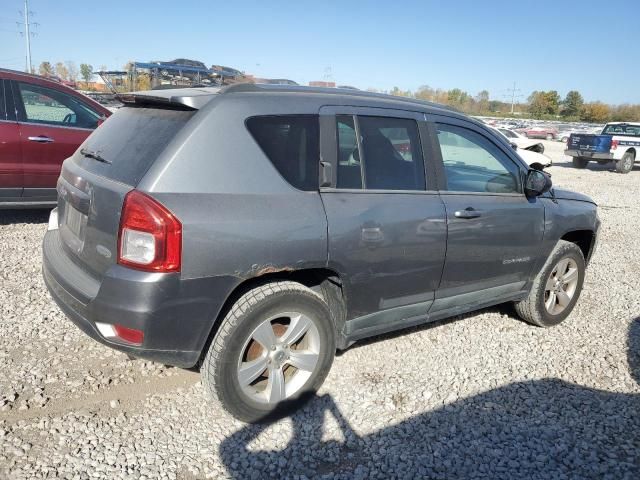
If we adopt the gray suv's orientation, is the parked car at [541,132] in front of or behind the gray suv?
in front

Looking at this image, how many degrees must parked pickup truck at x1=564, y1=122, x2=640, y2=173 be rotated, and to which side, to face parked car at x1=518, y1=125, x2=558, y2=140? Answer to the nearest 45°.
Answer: approximately 45° to its left

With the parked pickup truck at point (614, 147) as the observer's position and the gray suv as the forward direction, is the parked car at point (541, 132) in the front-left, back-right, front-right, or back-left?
back-right

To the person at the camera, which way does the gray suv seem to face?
facing away from the viewer and to the right of the viewer

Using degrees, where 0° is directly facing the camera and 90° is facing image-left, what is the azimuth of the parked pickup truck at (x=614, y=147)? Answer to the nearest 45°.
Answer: approximately 225°

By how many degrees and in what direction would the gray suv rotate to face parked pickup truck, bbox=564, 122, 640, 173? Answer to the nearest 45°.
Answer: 0° — it already faces it

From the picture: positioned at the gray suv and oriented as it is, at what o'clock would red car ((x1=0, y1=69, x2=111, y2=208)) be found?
The red car is roughly at 9 o'clock from the gray suv.

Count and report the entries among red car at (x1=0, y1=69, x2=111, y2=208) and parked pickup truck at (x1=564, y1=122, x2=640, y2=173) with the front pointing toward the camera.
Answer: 0
